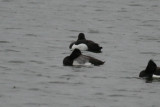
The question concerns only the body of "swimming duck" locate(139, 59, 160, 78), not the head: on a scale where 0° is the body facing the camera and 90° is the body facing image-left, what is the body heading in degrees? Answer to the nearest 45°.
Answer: approximately 90°

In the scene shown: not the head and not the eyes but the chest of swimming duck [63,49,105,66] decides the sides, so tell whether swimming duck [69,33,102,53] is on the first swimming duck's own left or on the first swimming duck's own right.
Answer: on the first swimming duck's own right

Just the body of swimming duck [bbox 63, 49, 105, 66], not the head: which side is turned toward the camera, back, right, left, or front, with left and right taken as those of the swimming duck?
left

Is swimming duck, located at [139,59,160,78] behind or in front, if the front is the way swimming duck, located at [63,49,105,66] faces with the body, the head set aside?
behind

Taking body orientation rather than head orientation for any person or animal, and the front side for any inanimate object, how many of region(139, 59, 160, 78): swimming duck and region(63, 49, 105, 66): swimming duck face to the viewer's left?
2

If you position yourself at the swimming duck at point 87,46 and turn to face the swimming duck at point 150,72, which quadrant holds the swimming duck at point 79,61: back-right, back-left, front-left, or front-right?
front-right

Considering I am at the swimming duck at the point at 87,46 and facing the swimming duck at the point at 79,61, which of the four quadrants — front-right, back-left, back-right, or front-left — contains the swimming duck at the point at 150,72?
front-left

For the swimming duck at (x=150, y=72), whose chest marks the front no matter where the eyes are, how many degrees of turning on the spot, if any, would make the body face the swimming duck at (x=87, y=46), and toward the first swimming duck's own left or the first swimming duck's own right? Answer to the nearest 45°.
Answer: approximately 45° to the first swimming duck's own right
